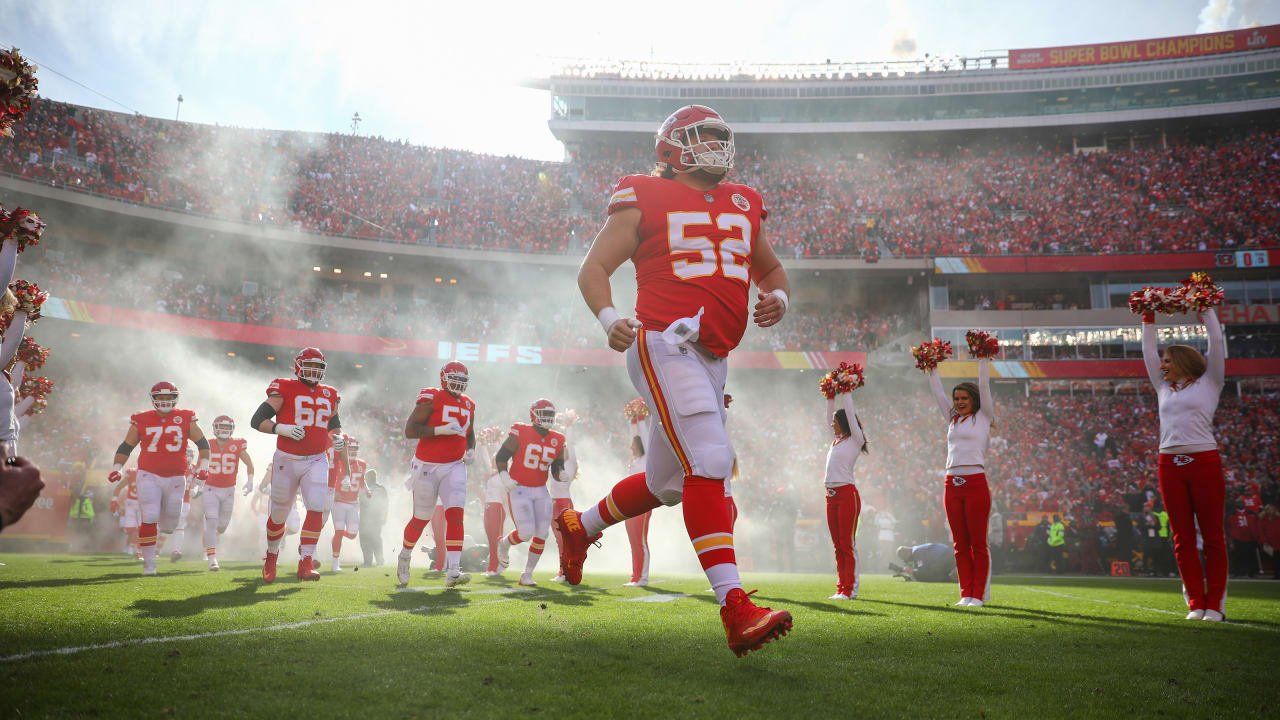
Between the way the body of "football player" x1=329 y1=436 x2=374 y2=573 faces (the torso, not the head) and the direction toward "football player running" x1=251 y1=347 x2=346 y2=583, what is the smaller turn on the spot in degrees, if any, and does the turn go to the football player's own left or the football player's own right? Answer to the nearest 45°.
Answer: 0° — they already face them

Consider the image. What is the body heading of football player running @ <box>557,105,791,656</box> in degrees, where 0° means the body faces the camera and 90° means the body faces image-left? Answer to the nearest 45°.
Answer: approximately 315°

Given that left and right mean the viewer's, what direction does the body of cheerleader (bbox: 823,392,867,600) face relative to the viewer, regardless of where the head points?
facing the viewer and to the left of the viewer

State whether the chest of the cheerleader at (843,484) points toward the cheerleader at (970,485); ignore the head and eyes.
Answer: no

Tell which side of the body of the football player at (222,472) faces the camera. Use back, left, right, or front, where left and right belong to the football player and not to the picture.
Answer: front

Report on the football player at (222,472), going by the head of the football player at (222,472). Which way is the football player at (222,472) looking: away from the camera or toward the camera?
toward the camera

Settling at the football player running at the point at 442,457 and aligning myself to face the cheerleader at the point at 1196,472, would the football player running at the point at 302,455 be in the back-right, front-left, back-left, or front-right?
back-right

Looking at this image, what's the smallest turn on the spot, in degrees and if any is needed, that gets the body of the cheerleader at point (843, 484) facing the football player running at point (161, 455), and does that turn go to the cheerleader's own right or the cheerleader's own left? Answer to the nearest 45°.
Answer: approximately 45° to the cheerleader's own right

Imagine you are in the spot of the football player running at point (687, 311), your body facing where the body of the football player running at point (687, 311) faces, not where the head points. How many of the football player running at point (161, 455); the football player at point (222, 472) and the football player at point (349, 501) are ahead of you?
0

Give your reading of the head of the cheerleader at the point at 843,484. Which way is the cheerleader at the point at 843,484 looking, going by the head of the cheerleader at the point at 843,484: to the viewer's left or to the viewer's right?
to the viewer's left

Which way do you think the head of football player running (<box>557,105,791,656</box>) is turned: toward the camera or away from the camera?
toward the camera

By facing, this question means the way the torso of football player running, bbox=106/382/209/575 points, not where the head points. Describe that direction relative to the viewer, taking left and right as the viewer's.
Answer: facing the viewer

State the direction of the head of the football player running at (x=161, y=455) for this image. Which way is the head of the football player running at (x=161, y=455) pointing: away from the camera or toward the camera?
toward the camera

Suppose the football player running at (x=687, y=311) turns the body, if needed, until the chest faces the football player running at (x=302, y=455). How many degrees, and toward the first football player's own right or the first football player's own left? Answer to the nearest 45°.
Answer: approximately 180°

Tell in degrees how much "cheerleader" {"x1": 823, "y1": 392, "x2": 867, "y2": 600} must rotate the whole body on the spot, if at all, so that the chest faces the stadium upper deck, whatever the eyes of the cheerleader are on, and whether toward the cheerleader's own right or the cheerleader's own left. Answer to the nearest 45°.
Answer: approximately 135° to the cheerleader's own right

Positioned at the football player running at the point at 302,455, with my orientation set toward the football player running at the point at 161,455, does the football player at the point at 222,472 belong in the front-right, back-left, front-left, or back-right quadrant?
front-right

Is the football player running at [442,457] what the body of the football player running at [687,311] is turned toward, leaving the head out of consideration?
no

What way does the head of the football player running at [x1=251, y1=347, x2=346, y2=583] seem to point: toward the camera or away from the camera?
toward the camera
